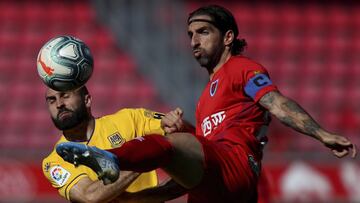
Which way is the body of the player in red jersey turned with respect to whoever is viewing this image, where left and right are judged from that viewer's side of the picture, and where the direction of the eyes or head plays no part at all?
facing the viewer and to the left of the viewer

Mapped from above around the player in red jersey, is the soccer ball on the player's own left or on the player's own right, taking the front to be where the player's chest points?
on the player's own right
